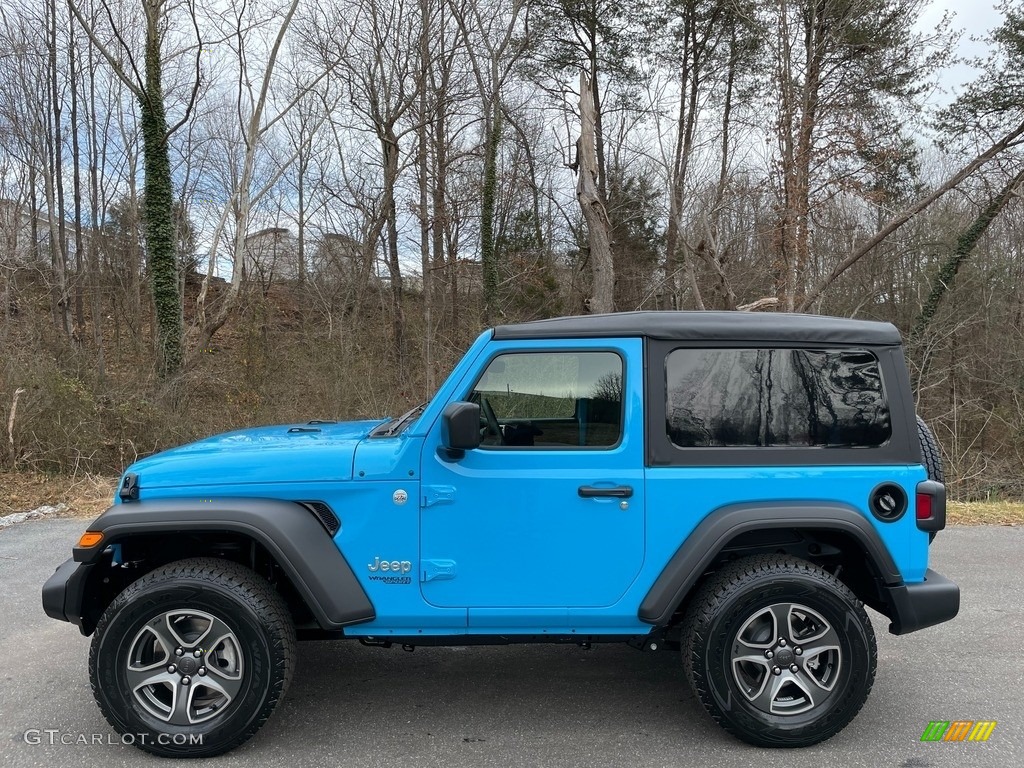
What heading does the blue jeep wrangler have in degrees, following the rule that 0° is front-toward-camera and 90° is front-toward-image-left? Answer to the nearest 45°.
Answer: approximately 90°
